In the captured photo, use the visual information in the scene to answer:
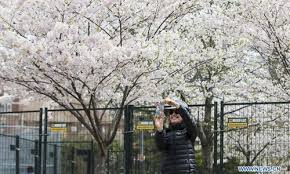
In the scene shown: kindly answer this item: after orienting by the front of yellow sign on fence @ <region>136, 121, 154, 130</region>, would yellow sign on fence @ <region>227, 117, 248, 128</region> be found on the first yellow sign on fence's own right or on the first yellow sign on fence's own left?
on the first yellow sign on fence's own left

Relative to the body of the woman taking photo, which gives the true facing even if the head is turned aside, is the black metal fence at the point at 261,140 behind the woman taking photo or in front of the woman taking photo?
behind

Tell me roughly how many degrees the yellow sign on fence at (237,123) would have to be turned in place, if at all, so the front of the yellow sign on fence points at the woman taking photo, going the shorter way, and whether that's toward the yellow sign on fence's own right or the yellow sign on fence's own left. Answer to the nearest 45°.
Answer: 0° — it already faces them

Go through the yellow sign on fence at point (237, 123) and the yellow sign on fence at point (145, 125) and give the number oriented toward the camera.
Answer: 2

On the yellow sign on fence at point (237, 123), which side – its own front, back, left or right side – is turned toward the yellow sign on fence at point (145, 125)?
right

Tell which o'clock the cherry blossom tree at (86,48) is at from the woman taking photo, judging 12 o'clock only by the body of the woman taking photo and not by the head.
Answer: The cherry blossom tree is roughly at 4 o'clock from the woman taking photo.
